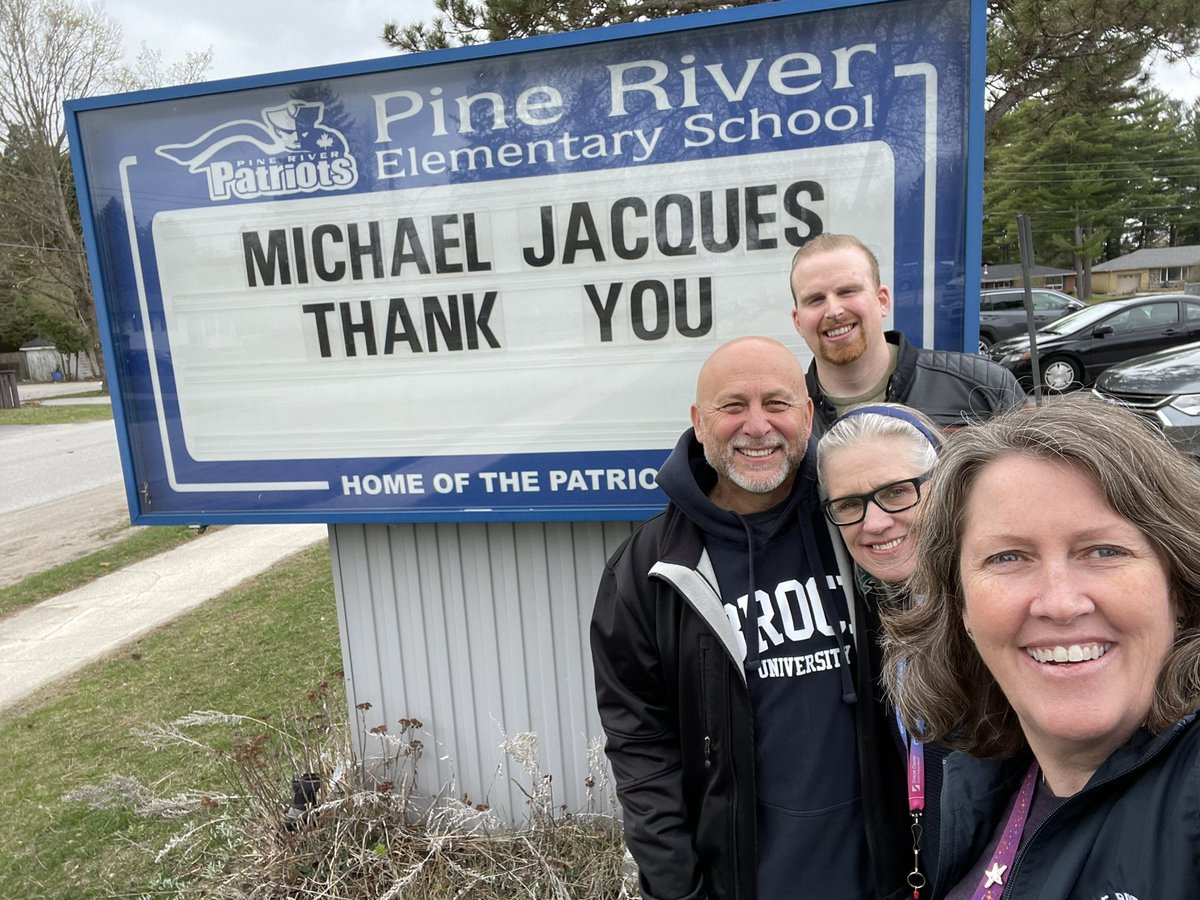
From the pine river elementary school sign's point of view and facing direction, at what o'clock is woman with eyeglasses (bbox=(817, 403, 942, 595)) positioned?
The woman with eyeglasses is roughly at 11 o'clock from the pine river elementary school sign.

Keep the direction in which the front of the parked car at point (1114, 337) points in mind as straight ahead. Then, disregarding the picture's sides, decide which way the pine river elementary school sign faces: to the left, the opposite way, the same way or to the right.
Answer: to the left

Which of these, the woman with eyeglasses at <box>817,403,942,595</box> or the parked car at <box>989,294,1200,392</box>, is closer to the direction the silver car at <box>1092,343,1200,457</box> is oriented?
the woman with eyeglasses

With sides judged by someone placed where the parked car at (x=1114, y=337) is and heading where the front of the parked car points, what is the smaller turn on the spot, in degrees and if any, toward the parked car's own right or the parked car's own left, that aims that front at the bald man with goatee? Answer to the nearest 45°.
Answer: approximately 45° to the parked car's own left

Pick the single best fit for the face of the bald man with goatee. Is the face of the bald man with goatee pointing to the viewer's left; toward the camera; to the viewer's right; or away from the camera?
toward the camera

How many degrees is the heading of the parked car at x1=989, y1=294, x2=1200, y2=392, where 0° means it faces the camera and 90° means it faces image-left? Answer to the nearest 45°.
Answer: approximately 45°

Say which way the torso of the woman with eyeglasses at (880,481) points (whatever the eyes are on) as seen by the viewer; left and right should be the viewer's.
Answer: facing the viewer

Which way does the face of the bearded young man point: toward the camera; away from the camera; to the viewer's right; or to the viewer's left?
toward the camera

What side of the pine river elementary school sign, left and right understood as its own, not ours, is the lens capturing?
front

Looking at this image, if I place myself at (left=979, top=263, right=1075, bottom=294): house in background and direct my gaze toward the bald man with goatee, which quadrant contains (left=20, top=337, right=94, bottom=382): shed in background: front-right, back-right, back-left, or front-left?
front-right

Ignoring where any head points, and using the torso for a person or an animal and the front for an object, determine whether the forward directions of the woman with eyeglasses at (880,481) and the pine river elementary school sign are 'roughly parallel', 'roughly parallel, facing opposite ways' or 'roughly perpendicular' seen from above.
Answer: roughly parallel

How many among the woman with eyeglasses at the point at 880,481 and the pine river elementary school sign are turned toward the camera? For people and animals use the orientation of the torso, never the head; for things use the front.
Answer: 2

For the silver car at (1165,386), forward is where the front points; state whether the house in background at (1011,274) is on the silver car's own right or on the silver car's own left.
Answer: on the silver car's own right
